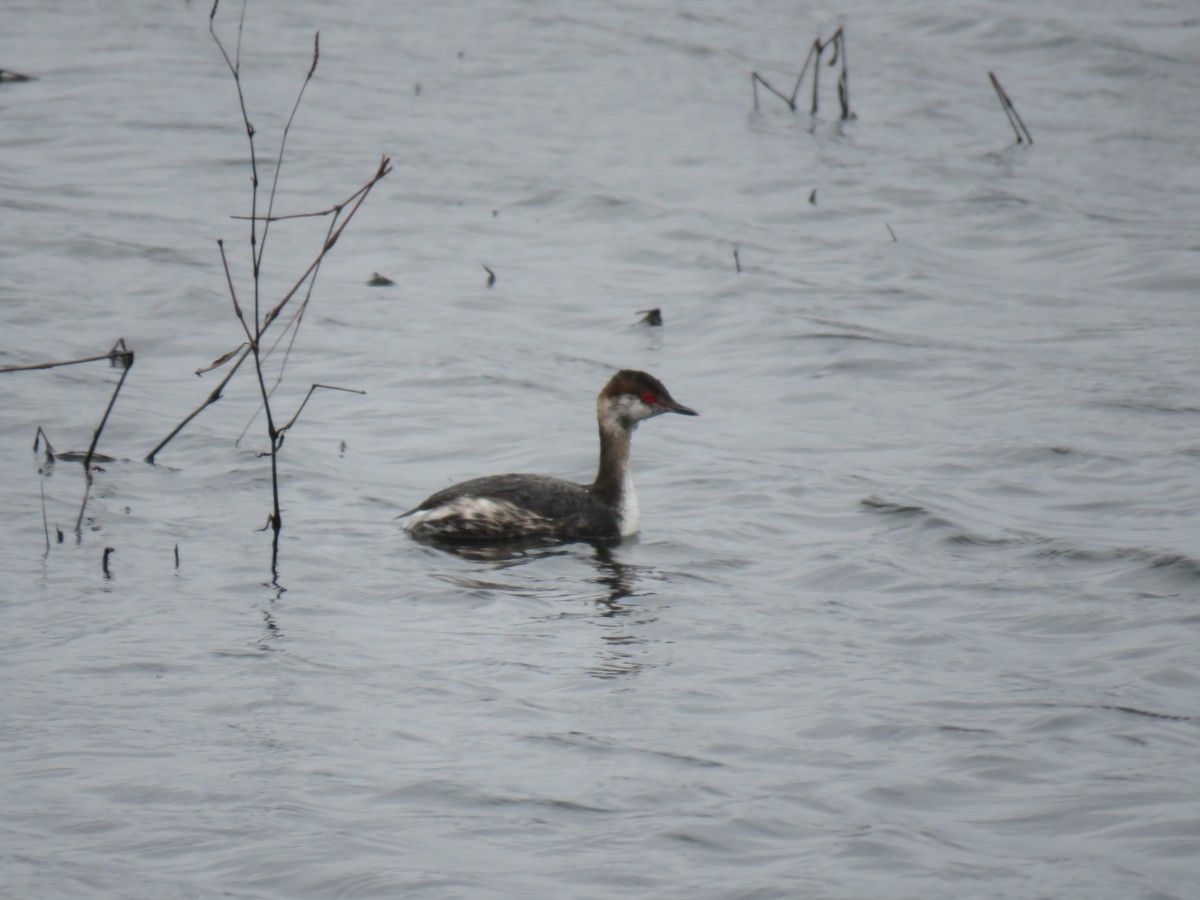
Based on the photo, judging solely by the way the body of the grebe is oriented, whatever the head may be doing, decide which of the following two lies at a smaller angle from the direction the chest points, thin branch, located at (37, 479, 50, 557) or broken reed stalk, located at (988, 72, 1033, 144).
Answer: the broken reed stalk

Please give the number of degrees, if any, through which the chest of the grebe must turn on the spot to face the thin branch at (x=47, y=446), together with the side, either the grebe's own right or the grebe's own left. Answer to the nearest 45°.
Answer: approximately 180°

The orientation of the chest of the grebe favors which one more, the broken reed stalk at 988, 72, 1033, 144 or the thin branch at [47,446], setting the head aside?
the broken reed stalk

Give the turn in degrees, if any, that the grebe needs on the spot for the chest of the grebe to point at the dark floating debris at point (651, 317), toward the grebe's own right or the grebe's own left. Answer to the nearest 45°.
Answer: approximately 90° to the grebe's own left

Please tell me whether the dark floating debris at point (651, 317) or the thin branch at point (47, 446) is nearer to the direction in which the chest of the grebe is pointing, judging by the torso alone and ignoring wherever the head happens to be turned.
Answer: the dark floating debris

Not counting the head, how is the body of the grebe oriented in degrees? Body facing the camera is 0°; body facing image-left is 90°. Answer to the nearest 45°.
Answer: approximately 270°

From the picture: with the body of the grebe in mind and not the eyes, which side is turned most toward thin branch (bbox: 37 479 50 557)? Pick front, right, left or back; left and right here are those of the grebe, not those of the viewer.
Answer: back

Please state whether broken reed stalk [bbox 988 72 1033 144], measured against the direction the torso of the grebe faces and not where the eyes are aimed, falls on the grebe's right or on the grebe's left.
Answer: on the grebe's left
